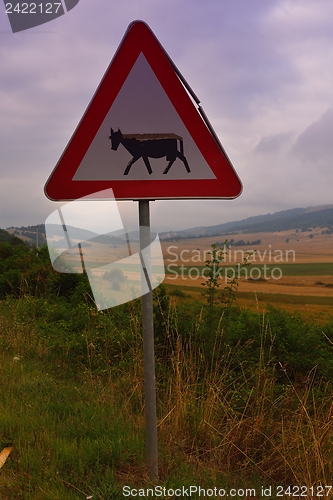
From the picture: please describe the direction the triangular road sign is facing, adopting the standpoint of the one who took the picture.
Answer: facing the viewer
